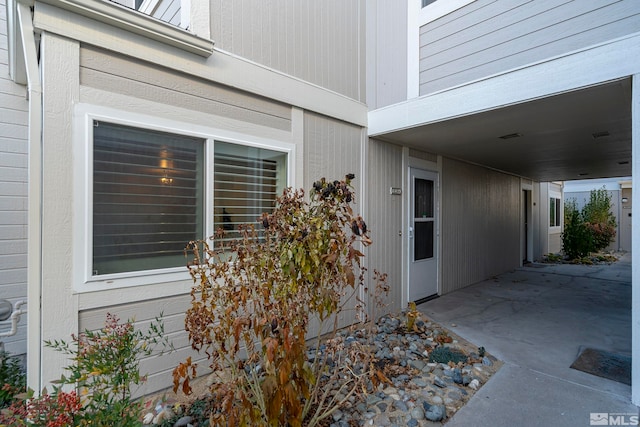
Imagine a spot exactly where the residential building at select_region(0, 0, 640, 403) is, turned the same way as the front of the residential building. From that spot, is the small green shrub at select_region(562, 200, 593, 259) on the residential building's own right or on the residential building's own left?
on the residential building's own left

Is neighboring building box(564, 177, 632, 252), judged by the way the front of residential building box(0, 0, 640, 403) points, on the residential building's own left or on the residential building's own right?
on the residential building's own left

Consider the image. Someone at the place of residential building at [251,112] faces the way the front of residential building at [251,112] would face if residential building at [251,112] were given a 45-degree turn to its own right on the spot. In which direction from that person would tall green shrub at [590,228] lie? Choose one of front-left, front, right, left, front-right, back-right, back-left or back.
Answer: back-left
